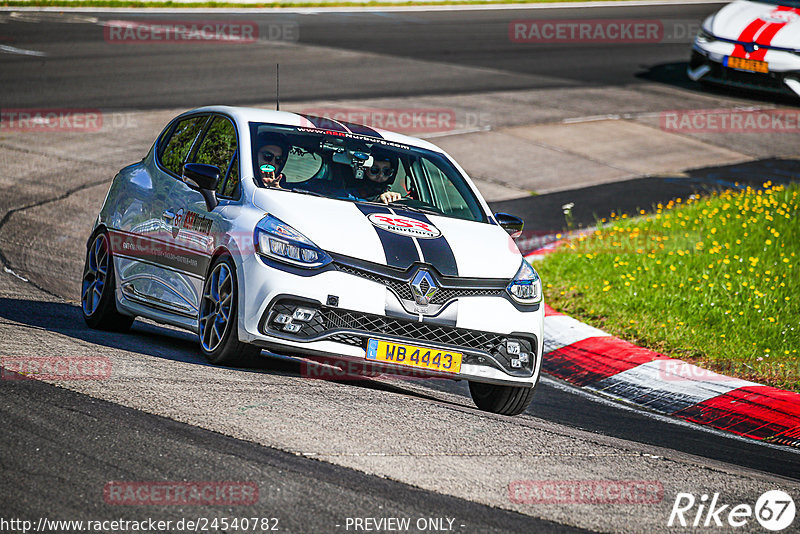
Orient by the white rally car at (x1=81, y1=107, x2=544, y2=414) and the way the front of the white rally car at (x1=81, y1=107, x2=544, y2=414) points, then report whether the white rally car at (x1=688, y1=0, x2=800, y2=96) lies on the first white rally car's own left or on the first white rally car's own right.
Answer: on the first white rally car's own left

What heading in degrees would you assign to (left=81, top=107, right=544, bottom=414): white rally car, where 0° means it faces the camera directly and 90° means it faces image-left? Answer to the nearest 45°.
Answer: approximately 315°

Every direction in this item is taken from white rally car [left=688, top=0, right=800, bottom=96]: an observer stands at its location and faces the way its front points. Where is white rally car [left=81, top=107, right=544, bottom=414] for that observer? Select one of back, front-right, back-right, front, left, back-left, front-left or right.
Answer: front-left

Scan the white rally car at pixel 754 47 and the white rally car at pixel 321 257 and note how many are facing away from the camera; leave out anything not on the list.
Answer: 0

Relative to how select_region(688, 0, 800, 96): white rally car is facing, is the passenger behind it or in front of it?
in front

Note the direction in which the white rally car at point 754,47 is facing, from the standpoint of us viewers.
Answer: facing the viewer and to the left of the viewer

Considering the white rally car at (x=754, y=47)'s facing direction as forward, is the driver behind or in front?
in front

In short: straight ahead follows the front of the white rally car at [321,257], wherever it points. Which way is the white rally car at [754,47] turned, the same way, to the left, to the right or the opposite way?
to the right
